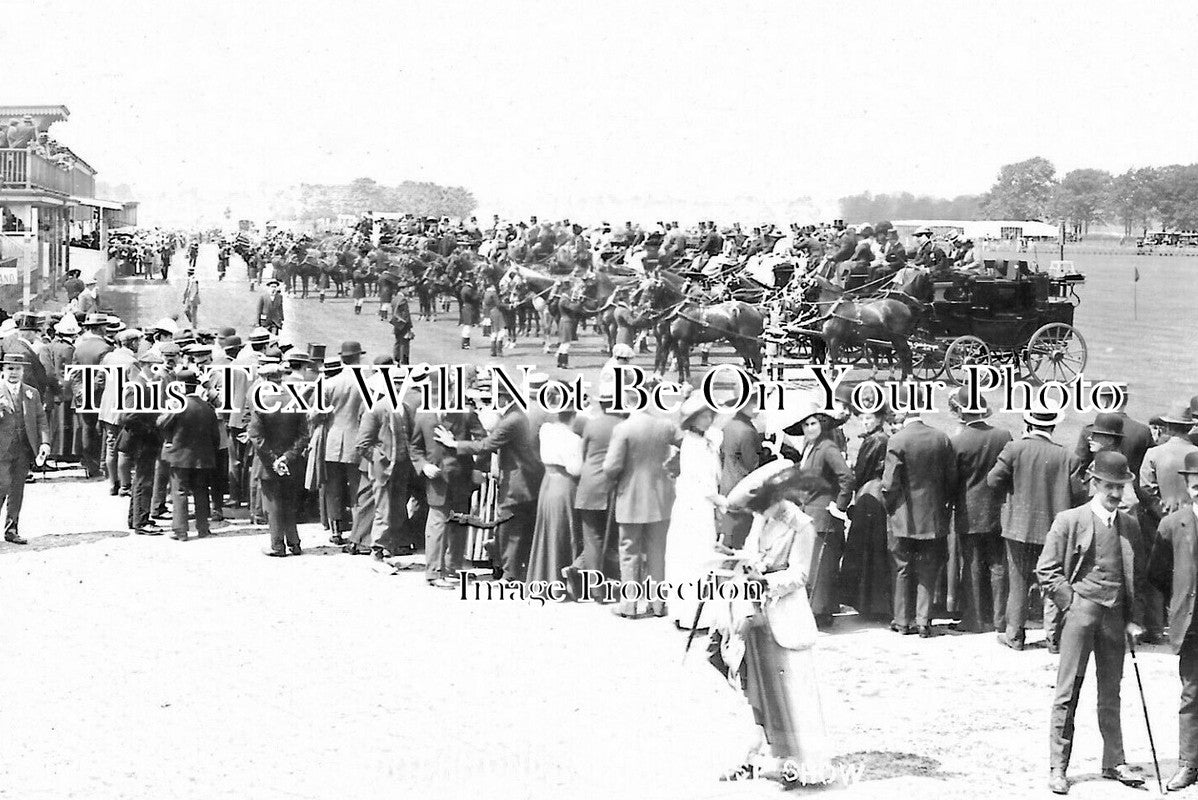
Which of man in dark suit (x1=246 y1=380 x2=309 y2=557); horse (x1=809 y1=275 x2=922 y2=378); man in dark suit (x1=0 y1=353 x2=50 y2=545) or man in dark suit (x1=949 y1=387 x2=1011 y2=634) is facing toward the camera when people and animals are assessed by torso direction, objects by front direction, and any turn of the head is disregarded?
man in dark suit (x1=0 y1=353 x2=50 y2=545)

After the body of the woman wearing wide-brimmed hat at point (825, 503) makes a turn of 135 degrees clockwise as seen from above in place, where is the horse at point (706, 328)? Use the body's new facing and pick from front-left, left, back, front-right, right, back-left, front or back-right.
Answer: front

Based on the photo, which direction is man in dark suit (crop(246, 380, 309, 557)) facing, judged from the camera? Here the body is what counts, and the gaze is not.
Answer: away from the camera

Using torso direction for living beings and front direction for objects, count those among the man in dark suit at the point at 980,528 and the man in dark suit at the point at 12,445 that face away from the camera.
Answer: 1

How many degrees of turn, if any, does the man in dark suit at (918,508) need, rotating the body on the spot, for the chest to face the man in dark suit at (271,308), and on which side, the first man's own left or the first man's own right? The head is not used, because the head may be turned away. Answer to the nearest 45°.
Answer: approximately 45° to the first man's own left

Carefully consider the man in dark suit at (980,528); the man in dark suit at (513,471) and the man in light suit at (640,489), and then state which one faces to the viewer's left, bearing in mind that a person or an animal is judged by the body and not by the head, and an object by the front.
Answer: the man in dark suit at (513,471)

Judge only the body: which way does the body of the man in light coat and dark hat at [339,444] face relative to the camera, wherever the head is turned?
away from the camera

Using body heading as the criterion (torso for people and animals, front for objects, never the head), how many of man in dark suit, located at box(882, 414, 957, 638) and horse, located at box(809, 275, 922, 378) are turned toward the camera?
0

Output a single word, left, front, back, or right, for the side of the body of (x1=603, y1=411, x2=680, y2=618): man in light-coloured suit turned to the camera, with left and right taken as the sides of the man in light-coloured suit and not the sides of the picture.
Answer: back

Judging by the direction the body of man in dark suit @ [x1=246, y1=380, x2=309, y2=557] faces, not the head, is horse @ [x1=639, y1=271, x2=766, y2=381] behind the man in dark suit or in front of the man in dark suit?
in front

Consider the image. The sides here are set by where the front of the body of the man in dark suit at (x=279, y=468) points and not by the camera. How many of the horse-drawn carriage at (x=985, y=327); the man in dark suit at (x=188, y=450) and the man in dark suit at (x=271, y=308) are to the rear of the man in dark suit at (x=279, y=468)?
0

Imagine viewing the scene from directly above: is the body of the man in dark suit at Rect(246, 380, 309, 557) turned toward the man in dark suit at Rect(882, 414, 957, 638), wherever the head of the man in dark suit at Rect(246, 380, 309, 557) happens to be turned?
no

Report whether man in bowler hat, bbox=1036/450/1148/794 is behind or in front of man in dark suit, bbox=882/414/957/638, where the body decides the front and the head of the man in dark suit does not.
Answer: behind

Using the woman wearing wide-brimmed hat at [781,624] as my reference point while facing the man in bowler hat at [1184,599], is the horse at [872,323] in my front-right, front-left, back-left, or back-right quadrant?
front-left

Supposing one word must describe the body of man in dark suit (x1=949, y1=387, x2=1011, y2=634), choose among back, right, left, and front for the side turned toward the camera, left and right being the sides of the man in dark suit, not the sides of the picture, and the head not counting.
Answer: back

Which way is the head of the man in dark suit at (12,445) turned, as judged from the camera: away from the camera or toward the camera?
toward the camera

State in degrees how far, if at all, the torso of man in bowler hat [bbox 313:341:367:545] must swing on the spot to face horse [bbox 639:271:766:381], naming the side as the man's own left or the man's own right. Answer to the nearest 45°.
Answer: approximately 45° to the man's own right

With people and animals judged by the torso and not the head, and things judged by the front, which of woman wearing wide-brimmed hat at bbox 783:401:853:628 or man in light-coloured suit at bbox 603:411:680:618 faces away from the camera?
the man in light-coloured suit

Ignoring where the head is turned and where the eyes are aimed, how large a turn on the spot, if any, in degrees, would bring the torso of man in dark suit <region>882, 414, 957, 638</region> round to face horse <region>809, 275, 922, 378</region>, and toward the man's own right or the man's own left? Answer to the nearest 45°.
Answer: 0° — they already face it

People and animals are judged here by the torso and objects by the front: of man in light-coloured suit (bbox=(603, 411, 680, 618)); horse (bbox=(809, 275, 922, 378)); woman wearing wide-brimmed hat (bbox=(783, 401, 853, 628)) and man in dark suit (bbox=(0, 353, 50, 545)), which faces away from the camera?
man in light-coloured suit (bbox=(603, 411, 680, 618))

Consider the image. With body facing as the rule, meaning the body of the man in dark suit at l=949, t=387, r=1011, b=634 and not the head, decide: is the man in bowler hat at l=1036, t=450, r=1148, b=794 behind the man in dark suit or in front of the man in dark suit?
behind
